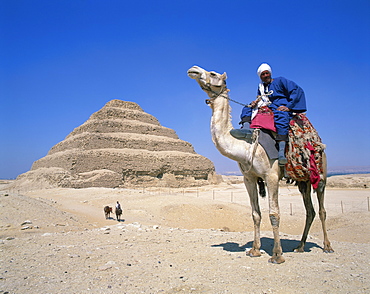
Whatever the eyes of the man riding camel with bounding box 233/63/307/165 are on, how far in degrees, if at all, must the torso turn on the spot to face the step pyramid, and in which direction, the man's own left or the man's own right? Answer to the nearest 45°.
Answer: approximately 90° to the man's own right

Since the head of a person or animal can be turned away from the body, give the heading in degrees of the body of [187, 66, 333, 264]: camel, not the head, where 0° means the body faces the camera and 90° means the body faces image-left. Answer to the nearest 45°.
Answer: approximately 45°

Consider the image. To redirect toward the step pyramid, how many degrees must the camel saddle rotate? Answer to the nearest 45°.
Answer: approximately 90° to its right

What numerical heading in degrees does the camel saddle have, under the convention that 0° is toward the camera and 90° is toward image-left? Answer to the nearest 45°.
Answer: approximately 45°

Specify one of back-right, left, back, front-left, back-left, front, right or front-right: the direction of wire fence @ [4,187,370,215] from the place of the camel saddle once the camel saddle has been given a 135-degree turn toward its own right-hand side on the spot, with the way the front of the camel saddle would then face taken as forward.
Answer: front

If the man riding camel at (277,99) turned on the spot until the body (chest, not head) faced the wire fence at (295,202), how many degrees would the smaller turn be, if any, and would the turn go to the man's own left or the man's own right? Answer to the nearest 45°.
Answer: approximately 135° to the man's own right
